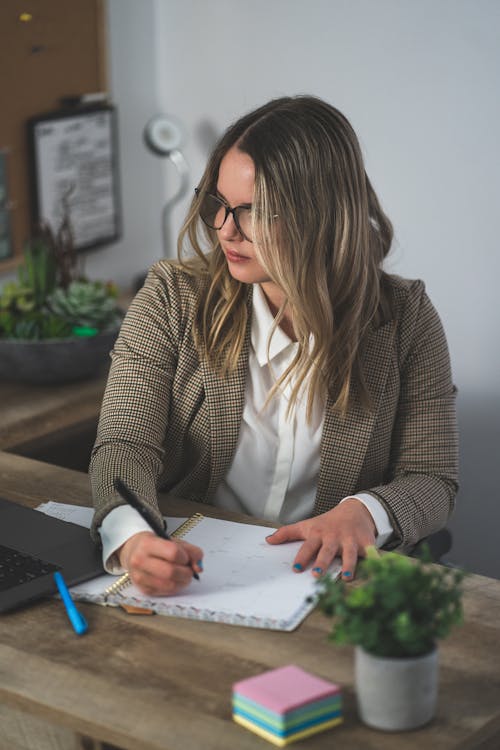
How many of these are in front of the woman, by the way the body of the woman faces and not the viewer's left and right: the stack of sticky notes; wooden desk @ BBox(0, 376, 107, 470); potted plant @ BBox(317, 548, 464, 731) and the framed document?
2

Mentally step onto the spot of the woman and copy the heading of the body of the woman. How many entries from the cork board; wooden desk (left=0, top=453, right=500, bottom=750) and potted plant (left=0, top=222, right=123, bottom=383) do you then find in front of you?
1

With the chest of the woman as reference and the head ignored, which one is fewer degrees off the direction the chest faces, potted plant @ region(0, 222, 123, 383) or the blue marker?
the blue marker

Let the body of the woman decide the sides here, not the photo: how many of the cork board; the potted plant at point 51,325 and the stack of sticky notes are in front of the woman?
1

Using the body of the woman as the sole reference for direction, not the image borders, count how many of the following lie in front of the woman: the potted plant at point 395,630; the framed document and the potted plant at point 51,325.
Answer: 1

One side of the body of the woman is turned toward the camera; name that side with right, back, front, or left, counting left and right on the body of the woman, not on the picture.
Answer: front

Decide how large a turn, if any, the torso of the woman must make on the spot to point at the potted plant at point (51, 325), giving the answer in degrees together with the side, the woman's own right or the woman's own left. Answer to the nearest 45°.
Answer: approximately 135° to the woman's own right

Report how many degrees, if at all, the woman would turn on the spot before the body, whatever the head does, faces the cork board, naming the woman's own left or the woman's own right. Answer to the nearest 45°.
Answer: approximately 135° to the woman's own right

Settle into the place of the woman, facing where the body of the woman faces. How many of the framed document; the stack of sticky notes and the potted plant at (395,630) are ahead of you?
2

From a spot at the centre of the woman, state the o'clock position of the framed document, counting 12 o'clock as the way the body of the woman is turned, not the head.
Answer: The framed document is roughly at 5 o'clock from the woman.

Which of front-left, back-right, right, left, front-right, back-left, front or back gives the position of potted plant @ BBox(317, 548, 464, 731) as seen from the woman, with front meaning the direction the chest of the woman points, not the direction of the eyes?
front

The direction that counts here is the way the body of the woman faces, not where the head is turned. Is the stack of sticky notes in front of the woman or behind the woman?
in front

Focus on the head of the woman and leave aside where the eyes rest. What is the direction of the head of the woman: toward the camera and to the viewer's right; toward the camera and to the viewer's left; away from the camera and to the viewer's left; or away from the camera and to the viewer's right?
toward the camera and to the viewer's left

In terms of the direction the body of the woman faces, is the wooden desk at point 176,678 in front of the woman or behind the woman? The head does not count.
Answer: in front
